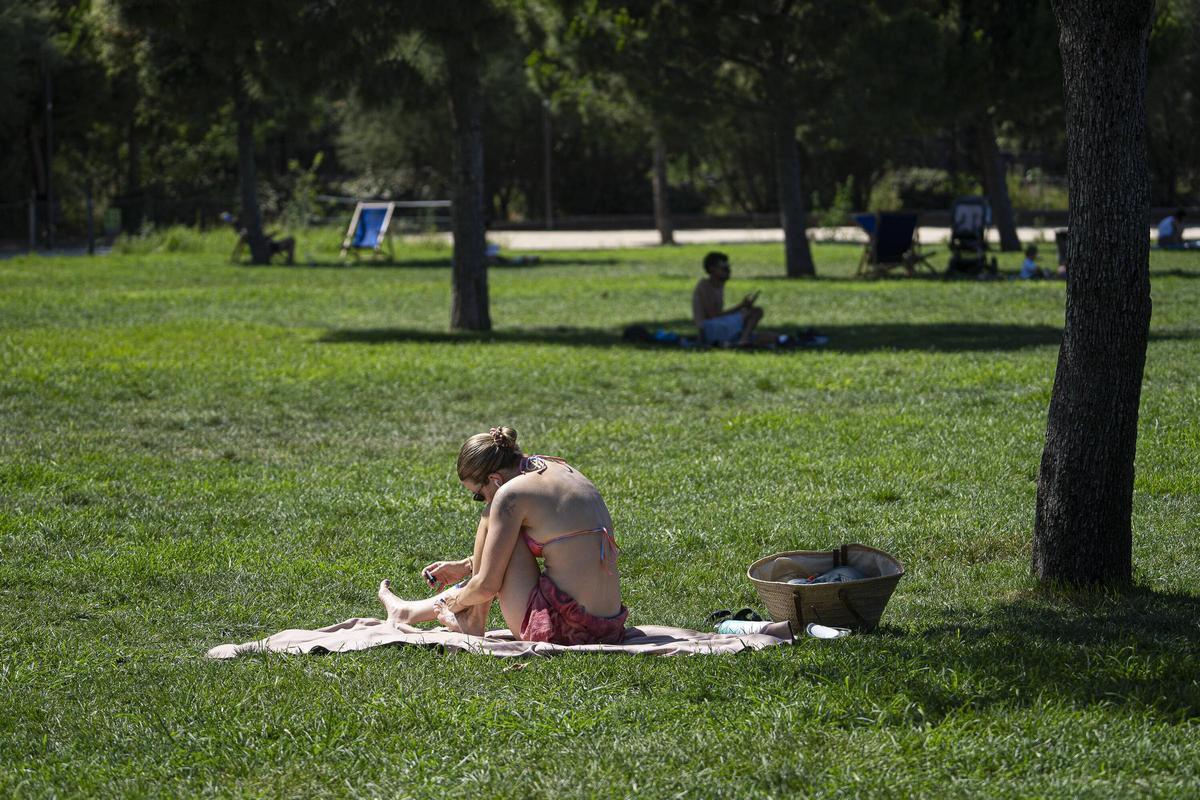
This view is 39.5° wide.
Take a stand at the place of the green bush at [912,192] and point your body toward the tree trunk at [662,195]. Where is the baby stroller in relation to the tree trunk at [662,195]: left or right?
left

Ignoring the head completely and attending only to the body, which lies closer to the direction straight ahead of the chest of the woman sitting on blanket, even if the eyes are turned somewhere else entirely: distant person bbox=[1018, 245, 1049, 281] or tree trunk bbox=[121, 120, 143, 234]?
the tree trunk

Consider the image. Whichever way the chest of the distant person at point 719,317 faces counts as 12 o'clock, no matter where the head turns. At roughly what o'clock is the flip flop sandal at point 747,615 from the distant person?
The flip flop sandal is roughly at 3 o'clock from the distant person.

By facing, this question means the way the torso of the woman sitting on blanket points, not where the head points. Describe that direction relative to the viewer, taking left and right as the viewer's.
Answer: facing away from the viewer and to the left of the viewer

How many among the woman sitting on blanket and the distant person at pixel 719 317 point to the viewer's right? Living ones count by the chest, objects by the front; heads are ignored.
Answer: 1

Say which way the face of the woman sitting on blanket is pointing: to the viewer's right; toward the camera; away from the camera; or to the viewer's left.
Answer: to the viewer's left

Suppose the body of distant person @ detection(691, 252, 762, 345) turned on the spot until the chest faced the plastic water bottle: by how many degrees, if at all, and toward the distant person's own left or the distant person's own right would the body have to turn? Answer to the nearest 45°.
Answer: approximately 90° to the distant person's own right

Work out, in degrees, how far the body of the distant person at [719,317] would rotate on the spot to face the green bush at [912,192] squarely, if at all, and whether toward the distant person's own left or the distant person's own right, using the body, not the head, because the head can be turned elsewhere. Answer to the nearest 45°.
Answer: approximately 90° to the distant person's own left

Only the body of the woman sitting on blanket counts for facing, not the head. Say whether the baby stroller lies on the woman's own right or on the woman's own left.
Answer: on the woman's own right

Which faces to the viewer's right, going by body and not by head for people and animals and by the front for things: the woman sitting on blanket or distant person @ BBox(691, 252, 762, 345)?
the distant person

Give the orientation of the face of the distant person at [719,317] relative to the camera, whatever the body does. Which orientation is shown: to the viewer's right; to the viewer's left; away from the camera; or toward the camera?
to the viewer's right

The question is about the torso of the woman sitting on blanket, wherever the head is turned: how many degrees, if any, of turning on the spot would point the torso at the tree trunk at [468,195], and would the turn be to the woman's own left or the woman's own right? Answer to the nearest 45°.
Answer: approximately 45° to the woman's own right

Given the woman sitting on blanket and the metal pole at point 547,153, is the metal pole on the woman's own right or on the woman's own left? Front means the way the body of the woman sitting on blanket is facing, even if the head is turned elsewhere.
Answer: on the woman's own right

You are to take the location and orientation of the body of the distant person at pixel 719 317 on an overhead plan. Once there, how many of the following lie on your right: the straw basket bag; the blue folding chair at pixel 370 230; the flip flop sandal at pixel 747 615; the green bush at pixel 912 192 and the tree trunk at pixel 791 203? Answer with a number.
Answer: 2

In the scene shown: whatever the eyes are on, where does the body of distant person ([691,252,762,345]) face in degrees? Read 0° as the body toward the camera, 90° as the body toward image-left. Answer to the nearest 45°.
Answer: approximately 270°

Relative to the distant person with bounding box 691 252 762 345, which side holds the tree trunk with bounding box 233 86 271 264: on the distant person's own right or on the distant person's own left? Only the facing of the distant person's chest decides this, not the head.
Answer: on the distant person's own left

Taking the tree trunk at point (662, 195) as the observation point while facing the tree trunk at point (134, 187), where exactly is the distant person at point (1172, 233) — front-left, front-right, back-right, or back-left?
back-left
